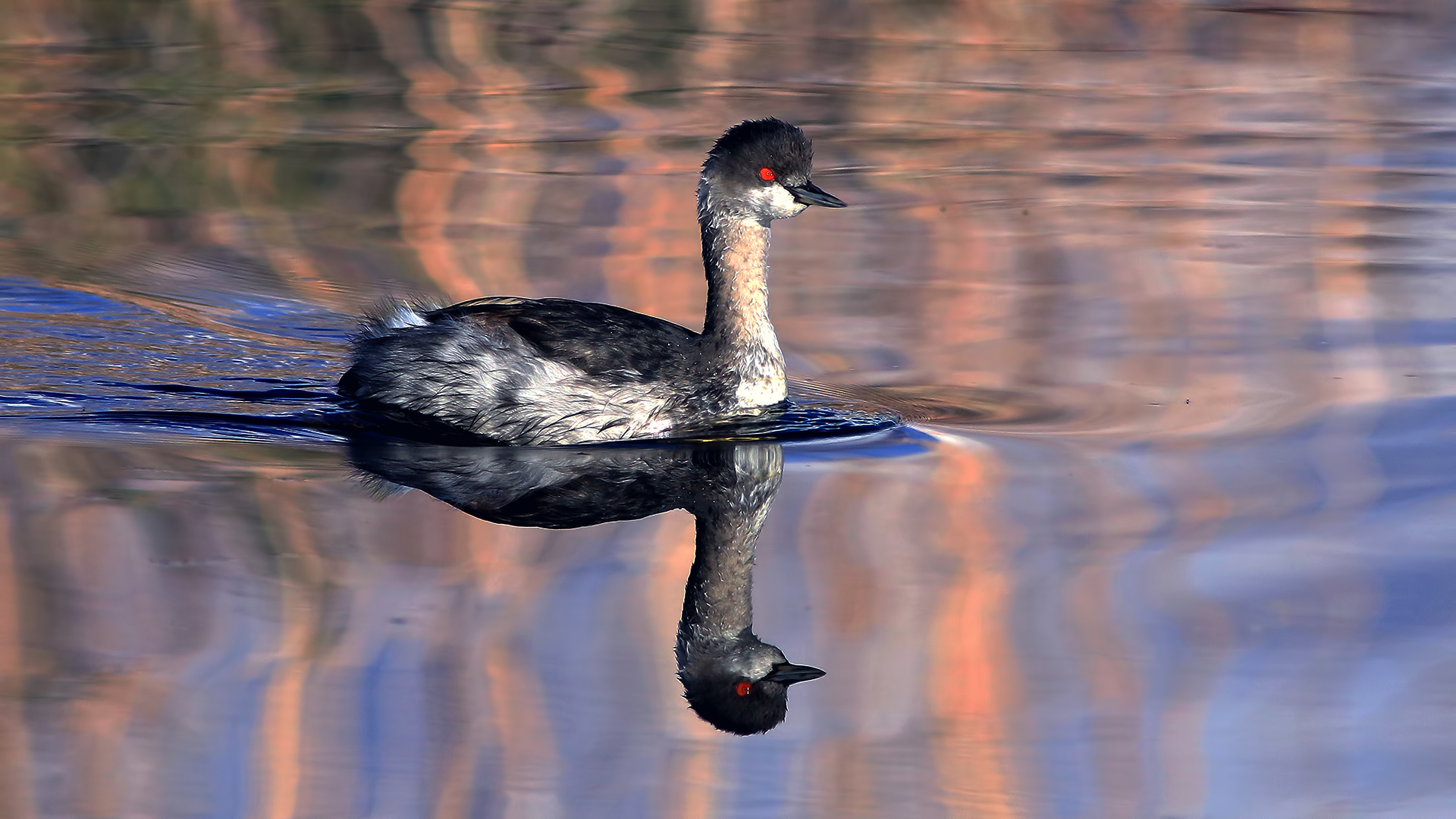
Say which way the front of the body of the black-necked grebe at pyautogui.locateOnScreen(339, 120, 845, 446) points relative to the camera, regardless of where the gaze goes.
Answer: to the viewer's right
